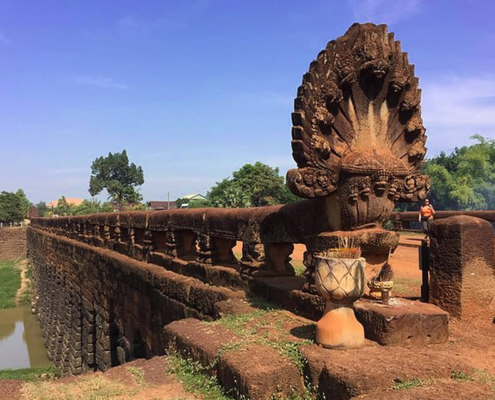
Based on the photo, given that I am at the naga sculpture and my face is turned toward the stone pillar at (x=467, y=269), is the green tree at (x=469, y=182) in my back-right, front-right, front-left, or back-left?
front-left

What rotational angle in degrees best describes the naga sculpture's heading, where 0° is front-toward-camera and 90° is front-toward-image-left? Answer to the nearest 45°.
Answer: approximately 315°

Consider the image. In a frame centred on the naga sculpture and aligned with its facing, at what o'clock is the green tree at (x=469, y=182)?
The green tree is roughly at 8 o'clock from the naga sculpture.

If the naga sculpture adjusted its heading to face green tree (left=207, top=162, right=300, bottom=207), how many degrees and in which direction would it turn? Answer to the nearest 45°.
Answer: approximately 135° to its left
